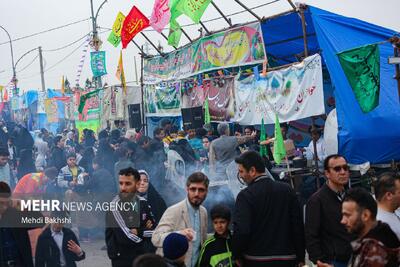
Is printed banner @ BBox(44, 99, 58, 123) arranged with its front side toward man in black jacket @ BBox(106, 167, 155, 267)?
yes

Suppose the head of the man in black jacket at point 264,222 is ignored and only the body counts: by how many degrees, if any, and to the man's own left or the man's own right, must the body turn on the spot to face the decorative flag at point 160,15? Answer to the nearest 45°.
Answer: approximately 45° to the man's own right

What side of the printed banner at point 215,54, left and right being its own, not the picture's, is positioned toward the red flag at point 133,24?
right

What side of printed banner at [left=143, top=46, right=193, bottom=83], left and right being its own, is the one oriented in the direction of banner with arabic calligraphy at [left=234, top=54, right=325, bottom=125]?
left

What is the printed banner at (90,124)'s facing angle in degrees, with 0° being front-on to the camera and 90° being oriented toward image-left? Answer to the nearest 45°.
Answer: approximately 0°

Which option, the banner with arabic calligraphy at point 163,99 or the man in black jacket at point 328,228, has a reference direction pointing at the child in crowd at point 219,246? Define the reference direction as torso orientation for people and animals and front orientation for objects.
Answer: the banner with arabic calligraphy

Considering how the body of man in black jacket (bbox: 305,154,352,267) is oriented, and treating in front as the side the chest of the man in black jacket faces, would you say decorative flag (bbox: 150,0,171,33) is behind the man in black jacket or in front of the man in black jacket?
behind

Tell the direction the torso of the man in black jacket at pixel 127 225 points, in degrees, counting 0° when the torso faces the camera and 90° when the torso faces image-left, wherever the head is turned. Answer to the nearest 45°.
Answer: approximately 315°
